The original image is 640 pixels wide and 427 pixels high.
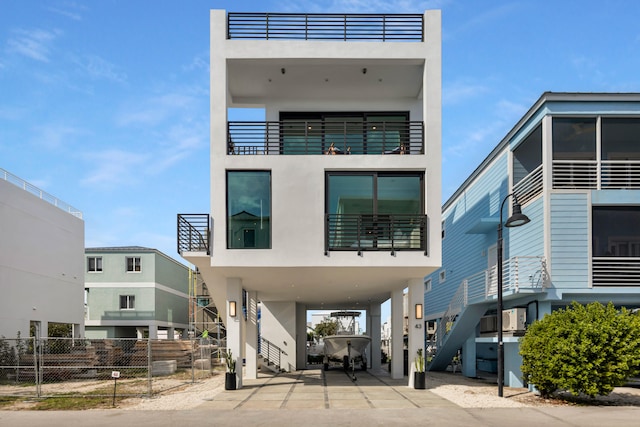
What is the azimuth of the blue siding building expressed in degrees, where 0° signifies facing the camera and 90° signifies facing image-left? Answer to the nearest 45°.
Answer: approximately 0°

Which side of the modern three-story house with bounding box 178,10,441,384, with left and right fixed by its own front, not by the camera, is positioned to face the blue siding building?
left
